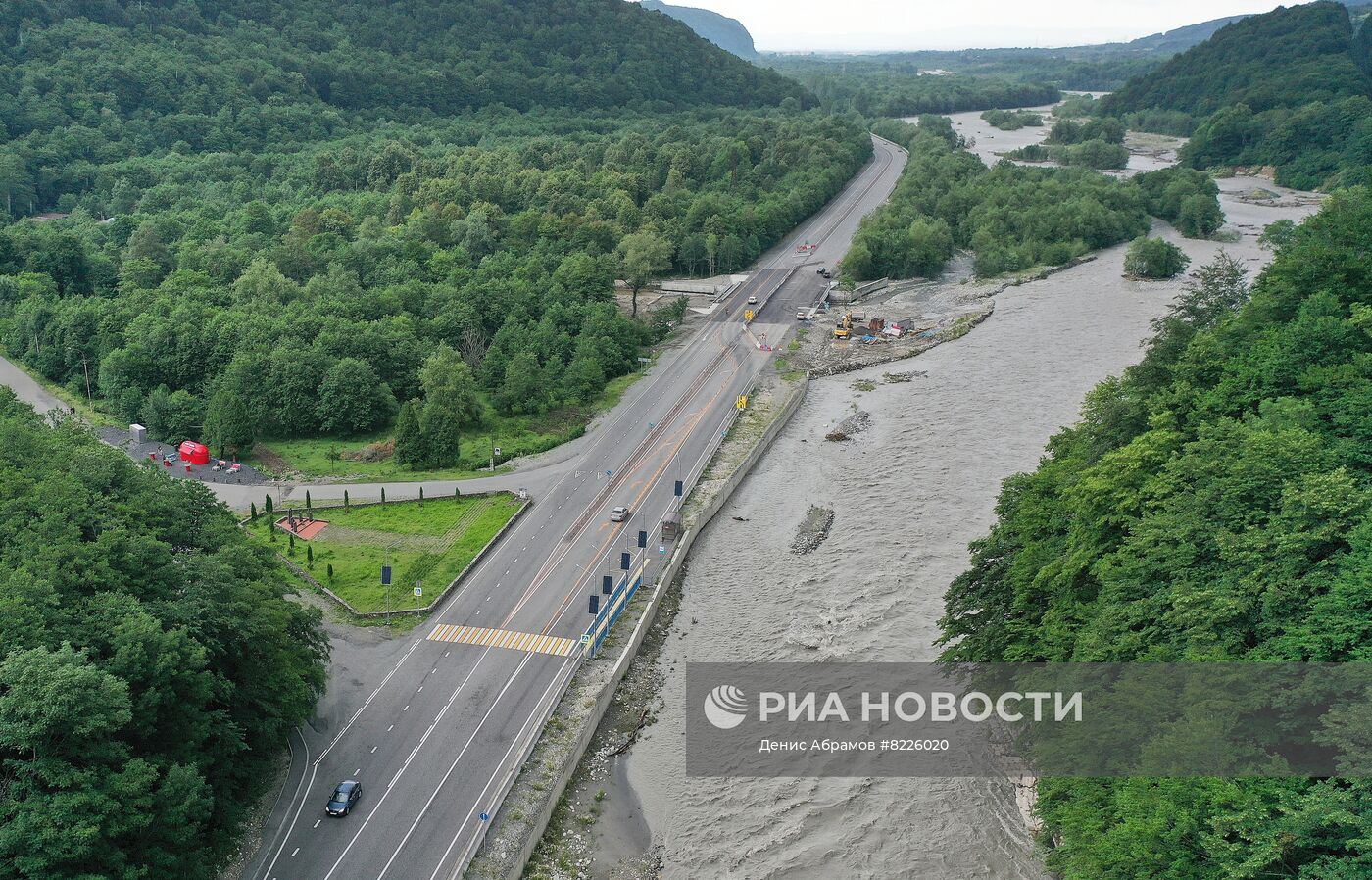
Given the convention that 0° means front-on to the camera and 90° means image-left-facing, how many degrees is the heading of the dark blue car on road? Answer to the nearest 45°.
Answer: approximately 45°
